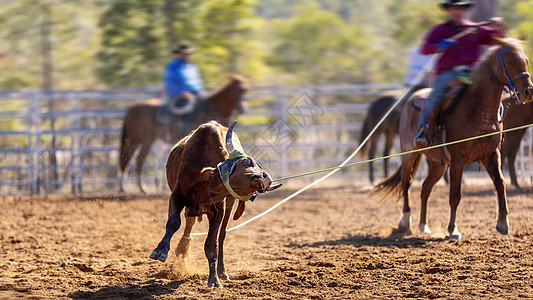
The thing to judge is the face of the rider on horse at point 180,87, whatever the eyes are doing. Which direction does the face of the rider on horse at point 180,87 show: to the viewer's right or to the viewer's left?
to the viewer's right

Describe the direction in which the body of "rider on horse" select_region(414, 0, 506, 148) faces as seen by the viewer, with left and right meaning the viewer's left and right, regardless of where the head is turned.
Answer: facing the viewer and to the right of the viewer

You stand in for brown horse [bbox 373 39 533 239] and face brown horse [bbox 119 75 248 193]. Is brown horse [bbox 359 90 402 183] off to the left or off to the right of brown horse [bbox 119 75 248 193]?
right

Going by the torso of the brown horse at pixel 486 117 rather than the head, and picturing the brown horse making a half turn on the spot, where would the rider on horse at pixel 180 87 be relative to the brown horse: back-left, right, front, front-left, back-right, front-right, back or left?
front

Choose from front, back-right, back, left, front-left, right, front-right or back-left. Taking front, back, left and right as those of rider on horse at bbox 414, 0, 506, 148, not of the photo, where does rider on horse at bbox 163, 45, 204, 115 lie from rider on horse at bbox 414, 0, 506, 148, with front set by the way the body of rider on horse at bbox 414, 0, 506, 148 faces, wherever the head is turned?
back

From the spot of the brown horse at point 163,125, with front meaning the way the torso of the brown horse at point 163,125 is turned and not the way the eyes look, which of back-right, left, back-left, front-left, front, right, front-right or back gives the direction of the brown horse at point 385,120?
front

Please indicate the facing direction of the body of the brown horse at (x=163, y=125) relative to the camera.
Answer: to the viewer's right

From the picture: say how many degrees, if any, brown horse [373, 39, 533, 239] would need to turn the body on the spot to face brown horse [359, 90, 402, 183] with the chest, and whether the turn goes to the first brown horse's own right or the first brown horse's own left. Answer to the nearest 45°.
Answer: approximately 135° to the first brown horse's own left

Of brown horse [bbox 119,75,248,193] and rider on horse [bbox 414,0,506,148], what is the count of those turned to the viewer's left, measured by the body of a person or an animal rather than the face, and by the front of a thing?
0
